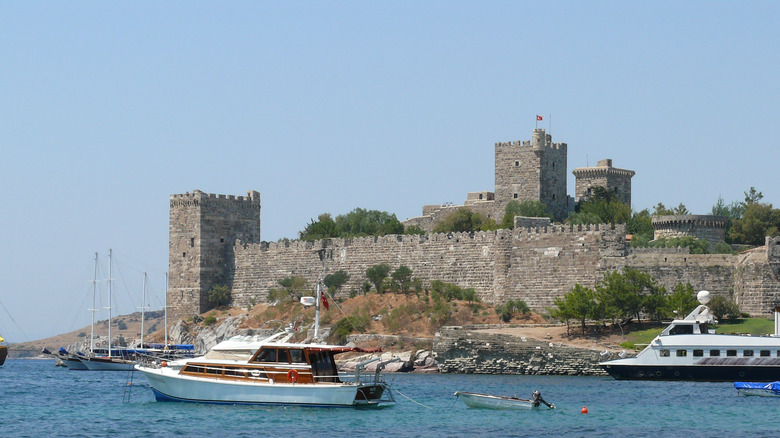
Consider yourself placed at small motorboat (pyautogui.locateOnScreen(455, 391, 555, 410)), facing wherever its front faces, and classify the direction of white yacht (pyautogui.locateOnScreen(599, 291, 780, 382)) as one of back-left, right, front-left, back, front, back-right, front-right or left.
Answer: back-right

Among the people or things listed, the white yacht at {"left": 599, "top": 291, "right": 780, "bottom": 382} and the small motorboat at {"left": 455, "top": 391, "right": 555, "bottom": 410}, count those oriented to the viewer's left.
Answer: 2

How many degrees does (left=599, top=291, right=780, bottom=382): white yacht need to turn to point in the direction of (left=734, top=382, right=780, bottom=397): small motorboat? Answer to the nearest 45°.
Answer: approximately 135° to its left

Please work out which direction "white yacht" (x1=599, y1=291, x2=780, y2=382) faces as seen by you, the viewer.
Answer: facing to the left of the viewer

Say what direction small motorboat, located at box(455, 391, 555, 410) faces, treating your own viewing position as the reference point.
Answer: facing to the left of the viewer

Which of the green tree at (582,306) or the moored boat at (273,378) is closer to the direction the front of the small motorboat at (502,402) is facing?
the moored boat
